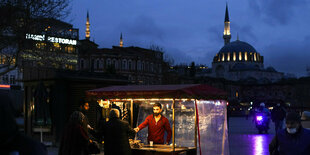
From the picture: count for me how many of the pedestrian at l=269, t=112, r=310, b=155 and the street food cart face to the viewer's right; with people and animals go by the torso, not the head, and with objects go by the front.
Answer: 0

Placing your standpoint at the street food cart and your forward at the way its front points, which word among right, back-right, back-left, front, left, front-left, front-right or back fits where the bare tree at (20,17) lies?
right

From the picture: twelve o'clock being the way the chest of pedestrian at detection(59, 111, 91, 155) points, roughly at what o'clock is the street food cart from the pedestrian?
The street food cart is roughly at 11 o'clock from the pedestrian.

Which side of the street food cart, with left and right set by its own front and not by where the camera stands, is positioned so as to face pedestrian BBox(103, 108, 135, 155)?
front

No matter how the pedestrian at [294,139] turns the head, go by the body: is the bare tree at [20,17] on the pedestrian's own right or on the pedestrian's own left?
on the pedestrian's own right

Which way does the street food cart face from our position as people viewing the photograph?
facing the viewer and to the left of the viewer

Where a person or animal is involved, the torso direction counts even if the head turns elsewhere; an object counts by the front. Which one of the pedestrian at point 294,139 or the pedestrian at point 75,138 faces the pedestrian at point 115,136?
the pedestrian at point 75,138

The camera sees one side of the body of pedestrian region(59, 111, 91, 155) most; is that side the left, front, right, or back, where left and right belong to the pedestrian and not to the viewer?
right

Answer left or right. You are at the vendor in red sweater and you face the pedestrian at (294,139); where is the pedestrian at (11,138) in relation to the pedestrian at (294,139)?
right

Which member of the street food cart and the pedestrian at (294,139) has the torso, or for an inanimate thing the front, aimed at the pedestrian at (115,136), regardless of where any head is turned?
the street food cart

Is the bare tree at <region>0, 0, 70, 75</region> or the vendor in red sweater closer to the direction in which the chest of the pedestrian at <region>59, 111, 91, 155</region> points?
the vendor in red sweater

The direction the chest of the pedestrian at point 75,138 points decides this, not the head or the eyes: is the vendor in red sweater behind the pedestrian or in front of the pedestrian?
in front

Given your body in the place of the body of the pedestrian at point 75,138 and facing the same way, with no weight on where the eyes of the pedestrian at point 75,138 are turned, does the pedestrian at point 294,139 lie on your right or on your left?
on your right

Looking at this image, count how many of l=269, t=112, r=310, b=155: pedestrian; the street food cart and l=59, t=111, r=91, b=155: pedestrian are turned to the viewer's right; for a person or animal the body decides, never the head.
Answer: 1
